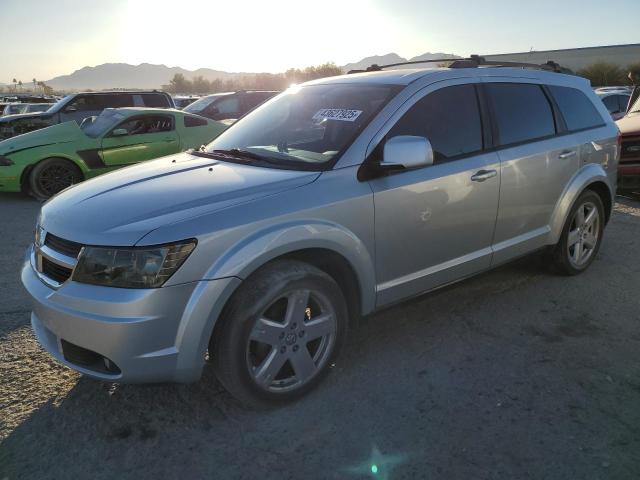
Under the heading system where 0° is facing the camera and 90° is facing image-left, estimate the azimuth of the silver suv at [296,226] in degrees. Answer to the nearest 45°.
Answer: approximately 45°

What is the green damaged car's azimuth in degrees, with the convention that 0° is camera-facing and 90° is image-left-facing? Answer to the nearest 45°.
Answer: approximately 45°

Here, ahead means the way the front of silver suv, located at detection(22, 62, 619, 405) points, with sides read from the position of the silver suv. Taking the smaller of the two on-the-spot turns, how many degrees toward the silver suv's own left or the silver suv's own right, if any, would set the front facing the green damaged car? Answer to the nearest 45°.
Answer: approximately 90° to the silver suv's own right

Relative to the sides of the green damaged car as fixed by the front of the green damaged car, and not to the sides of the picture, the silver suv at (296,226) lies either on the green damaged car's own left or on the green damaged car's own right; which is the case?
on the green damaged car's own left

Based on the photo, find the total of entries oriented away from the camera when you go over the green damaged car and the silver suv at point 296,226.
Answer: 0
